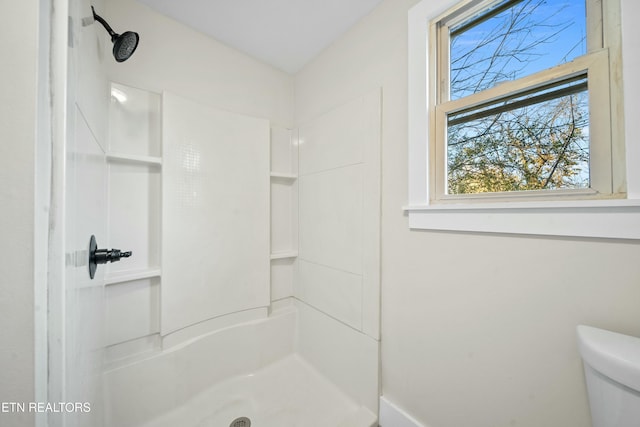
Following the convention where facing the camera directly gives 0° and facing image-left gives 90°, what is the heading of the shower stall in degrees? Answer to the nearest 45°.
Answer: approximately 315°
